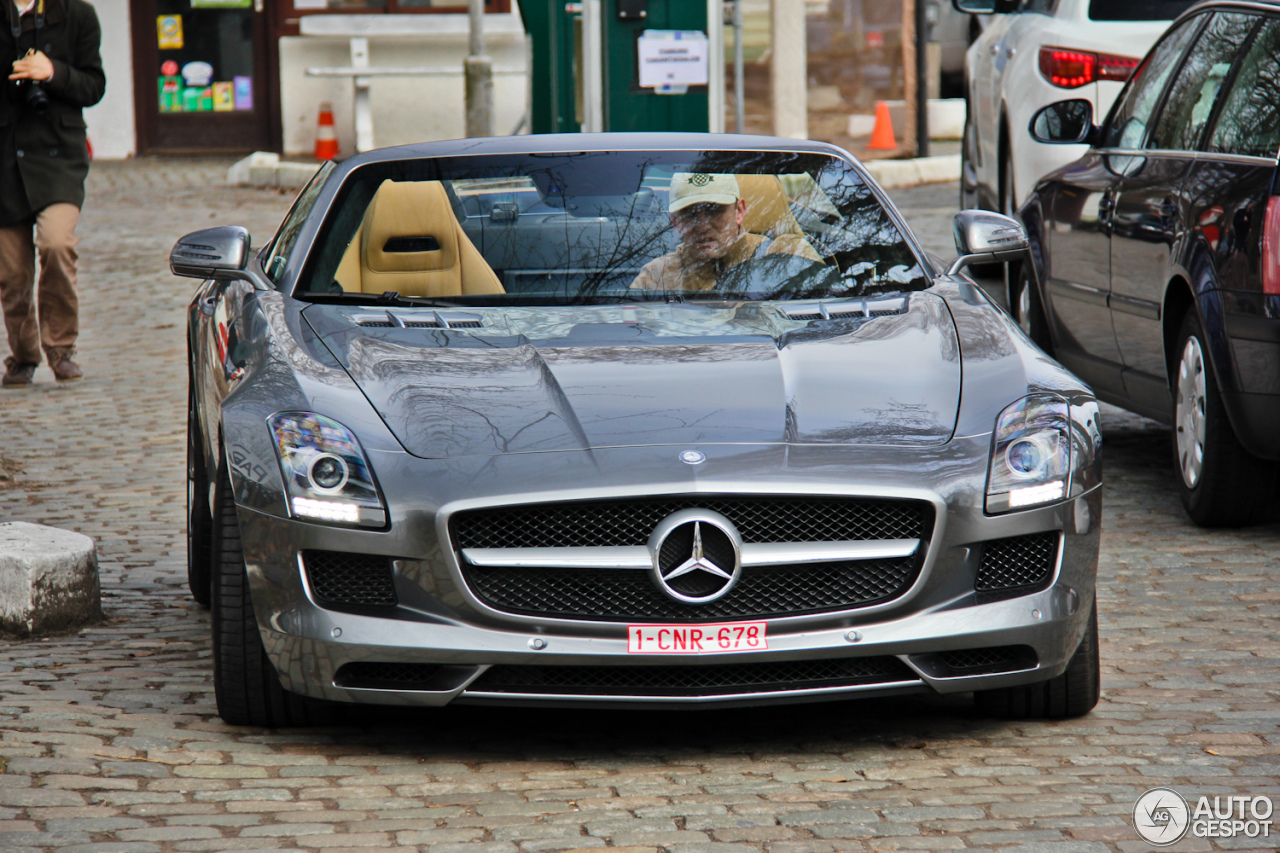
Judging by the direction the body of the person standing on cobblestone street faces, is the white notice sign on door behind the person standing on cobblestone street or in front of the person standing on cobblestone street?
behind

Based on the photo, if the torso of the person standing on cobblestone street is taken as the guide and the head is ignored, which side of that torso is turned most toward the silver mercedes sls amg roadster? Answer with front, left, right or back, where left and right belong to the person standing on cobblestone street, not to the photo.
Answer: front

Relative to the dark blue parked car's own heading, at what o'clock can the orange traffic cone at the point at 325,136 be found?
The orange traffic cone is roughly at 11 o'clock from the dark blue parked car.

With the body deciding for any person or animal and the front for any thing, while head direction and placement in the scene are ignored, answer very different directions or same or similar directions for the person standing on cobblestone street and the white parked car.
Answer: very different directions

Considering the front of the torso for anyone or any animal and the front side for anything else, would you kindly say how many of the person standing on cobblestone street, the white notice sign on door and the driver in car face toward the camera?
3

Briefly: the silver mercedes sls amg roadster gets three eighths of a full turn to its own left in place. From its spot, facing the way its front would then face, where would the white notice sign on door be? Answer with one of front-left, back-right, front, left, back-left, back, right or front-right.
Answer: front-left

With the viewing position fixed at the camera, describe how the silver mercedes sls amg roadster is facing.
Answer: facing the viewer

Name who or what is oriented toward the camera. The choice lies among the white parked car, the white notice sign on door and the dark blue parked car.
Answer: the white notice sign on door

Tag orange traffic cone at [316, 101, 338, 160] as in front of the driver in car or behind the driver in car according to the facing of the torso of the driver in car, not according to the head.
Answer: behind

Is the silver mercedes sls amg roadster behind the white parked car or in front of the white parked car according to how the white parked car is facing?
behind

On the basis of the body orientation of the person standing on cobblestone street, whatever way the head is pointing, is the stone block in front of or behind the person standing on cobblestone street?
in front

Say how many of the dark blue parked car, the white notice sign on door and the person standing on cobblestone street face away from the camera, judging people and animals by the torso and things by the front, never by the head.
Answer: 1

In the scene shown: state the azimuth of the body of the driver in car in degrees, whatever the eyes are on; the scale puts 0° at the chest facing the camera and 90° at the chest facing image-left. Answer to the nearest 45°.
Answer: approximately 0°

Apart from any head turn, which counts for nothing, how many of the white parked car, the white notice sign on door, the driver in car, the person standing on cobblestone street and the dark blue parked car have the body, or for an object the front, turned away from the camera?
2
